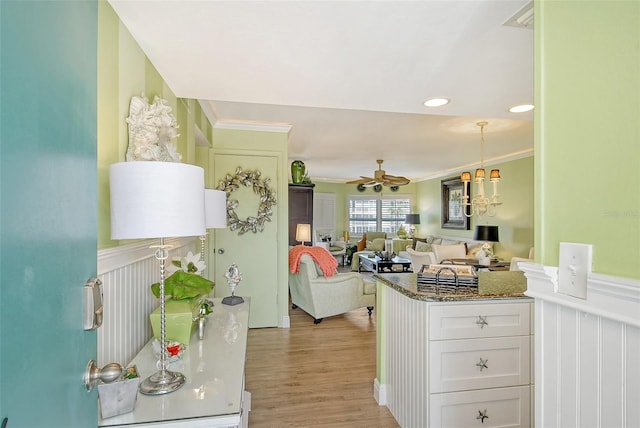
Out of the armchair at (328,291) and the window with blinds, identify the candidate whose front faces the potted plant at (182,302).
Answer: the window with blinds

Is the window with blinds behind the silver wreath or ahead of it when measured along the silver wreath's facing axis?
behind

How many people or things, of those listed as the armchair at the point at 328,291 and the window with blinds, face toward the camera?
1

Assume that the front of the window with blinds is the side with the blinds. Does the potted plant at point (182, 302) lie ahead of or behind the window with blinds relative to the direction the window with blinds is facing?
ahead

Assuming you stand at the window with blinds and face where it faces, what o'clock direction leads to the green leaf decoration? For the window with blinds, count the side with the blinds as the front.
The green leaf decoration is roughly at 12 o'clock from the window with blinds.

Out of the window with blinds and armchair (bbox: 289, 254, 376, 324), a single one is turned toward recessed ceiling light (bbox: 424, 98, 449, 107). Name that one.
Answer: the window with blinds

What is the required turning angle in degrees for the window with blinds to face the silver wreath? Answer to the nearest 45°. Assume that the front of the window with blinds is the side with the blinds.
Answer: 0° — it already faces it

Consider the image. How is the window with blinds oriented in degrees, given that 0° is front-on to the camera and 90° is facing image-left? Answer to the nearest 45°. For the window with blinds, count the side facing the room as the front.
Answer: approximately 0°

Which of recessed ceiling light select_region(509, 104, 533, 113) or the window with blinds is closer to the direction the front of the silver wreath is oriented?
the recessed ceiling light

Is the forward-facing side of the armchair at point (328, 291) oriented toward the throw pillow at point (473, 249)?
yes

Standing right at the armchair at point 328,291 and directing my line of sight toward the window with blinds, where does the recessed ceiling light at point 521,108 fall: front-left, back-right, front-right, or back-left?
back-right

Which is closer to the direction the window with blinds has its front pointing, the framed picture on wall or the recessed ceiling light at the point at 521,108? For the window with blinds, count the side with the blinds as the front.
the recessed ceiling light
